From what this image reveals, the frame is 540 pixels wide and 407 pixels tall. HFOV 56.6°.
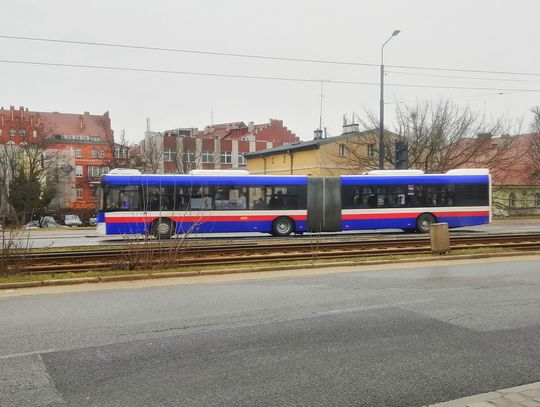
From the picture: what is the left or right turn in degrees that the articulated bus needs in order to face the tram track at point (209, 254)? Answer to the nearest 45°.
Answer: approximately 90° to its left

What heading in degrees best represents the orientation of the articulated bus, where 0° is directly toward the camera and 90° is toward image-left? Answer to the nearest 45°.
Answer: approximately 90°

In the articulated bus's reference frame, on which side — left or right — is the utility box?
on its left
